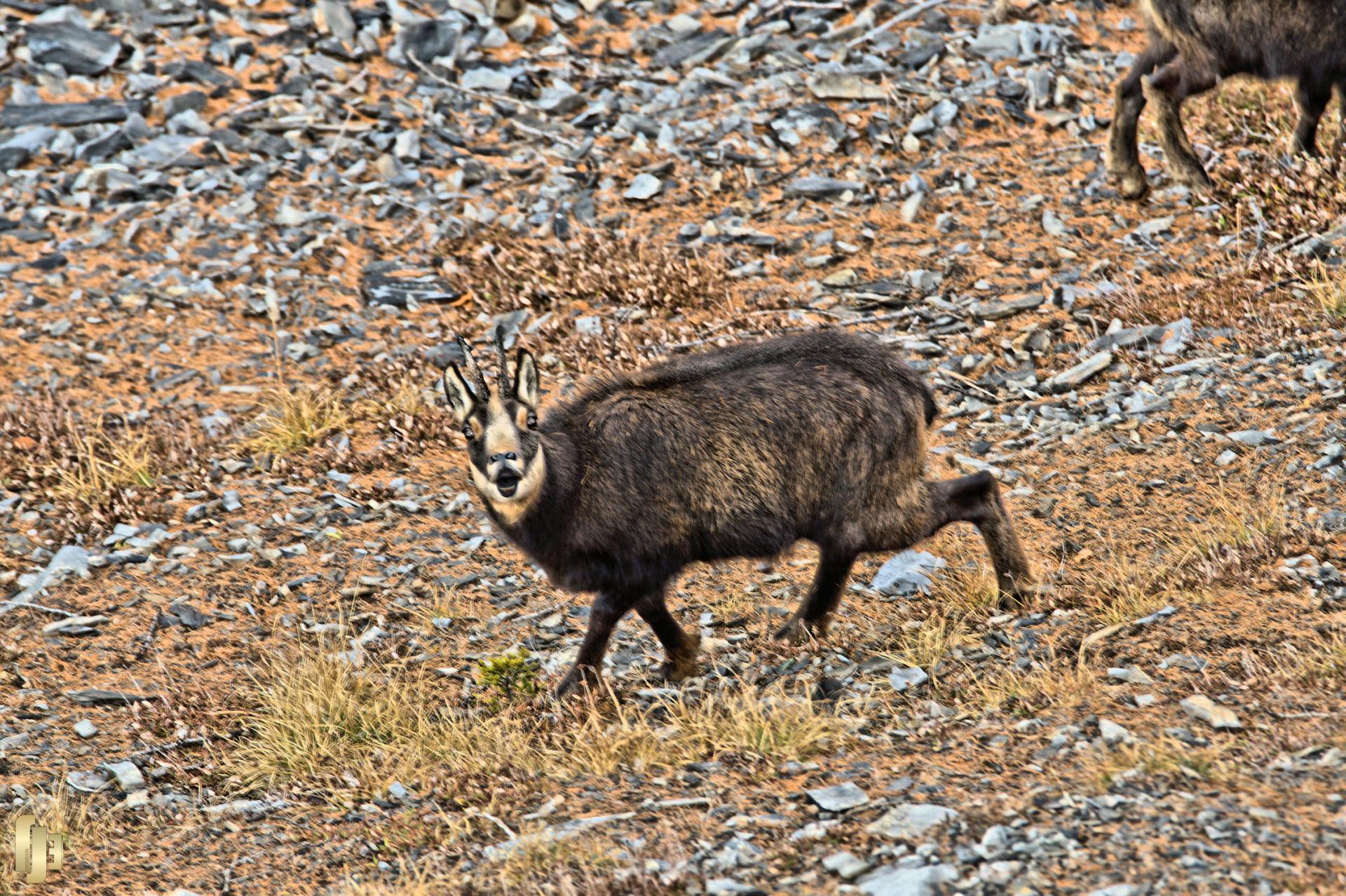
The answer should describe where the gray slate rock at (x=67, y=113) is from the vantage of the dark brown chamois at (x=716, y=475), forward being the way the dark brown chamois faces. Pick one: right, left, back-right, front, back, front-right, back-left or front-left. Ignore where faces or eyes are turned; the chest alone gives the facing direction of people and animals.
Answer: front-right

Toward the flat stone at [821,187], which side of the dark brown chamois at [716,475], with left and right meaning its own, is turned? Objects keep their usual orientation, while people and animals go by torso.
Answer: right

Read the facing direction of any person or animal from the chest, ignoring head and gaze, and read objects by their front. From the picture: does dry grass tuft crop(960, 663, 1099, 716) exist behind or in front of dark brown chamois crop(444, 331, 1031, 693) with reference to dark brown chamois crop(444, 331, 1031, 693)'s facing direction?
behind

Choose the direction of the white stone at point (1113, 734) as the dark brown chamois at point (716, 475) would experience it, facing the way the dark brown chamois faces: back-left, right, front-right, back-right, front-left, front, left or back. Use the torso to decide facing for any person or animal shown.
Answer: back-left

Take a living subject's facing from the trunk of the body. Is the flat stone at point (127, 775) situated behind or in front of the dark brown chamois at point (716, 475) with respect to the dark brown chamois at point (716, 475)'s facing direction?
in front

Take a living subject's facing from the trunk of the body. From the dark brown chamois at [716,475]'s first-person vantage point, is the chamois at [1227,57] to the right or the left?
on its right

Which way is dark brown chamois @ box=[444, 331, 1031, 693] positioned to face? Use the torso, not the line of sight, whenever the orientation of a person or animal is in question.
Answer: to the viewer's left

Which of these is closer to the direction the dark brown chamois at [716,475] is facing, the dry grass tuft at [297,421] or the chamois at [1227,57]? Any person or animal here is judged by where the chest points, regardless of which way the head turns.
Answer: the dry grass tuft

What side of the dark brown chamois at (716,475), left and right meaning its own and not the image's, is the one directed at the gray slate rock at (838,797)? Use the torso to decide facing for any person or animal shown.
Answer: left

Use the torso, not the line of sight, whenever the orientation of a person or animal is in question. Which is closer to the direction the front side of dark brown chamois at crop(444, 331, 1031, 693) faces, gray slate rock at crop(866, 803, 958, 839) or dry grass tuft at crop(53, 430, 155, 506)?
the dry grass tuft

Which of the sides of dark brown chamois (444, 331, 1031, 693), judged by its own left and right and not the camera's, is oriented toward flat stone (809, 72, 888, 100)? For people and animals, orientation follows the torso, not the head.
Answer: right
